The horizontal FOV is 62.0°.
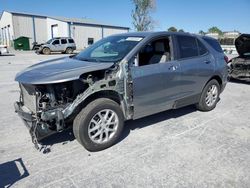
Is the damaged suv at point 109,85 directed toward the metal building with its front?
no

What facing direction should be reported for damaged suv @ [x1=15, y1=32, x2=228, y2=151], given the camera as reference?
facing the viewer and to the left of the viewer

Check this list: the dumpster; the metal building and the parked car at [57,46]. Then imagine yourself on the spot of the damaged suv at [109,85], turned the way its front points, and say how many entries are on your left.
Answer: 0

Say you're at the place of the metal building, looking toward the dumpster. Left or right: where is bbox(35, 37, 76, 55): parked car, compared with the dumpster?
left

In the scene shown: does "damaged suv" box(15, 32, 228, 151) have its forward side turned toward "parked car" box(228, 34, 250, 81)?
no

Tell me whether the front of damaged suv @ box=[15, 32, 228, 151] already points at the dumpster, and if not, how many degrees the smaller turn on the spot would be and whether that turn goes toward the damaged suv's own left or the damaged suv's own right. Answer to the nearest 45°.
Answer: approximately 90° to the damaged suv's own right

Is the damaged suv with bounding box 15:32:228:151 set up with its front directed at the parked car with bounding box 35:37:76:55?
no
